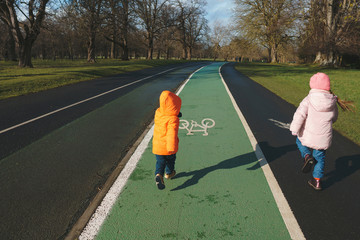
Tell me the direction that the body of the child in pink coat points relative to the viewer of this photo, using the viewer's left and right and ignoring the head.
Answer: facing away from the viewer

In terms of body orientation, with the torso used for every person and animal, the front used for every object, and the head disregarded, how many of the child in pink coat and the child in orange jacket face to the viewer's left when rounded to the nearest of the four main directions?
0

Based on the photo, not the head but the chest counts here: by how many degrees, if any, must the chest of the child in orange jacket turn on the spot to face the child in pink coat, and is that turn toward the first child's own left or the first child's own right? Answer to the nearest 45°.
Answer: approximately 45° to the first child's own right

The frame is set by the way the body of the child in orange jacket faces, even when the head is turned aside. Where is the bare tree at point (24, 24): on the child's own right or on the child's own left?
on the child's own left

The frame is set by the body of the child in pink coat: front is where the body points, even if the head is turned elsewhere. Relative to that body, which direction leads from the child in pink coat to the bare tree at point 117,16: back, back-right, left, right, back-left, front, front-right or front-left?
front-left

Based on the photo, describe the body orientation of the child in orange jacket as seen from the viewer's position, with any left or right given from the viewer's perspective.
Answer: facing away from the viewer and to the right of the viewer

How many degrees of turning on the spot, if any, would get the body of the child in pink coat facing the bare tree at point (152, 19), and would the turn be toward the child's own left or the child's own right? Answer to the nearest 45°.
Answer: approximately 45° to the child's own left

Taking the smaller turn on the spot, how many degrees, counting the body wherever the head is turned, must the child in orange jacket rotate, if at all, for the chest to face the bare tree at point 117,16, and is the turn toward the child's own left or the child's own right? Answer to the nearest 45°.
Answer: approximately 45° to the child's own left

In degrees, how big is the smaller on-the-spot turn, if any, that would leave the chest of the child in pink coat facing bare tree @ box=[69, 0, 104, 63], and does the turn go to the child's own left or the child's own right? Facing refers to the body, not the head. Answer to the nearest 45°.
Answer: approximately 45° to the child's own left

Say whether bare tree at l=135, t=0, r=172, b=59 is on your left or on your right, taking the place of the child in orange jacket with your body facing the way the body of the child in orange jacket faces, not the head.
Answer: on your left

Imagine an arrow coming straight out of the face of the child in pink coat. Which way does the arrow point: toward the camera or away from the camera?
away from the camera
